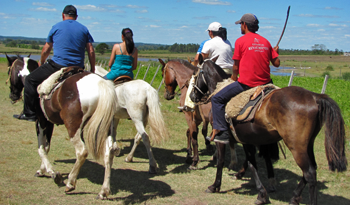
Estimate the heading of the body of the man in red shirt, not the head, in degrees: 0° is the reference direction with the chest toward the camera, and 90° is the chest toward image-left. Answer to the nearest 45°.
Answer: approximately 135°

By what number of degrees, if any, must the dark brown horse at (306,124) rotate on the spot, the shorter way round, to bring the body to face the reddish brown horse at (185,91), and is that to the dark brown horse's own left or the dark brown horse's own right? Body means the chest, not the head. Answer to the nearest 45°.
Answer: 0° — it already faces it

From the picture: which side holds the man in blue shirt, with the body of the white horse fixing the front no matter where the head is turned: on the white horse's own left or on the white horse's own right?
on the white horse's own left

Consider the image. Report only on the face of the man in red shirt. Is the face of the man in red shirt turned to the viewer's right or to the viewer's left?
to the viewer's left

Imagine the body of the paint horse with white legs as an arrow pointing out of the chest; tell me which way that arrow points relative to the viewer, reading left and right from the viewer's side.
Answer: facing away from the viewer and to the left of the viewer

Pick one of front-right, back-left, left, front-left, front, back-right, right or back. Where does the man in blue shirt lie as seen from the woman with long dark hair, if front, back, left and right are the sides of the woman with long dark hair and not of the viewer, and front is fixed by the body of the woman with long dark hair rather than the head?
left

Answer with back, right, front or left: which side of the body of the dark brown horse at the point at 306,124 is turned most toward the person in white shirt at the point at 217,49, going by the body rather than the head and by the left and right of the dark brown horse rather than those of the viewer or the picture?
front

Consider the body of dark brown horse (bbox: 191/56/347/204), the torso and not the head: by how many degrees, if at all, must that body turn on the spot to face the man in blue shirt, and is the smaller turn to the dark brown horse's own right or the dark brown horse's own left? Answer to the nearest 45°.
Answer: approximately 45° to the dark brown horse's own left

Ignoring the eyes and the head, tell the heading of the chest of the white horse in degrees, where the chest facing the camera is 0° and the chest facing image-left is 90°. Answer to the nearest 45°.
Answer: approximately 135°

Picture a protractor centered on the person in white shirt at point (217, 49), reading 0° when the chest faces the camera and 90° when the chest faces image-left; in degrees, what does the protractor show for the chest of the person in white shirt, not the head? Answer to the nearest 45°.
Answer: approximately 135°

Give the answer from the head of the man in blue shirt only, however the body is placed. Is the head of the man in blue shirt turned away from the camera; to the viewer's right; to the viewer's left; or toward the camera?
away from the camera

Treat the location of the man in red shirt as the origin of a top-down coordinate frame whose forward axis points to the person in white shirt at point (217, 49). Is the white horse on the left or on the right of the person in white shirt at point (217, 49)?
left

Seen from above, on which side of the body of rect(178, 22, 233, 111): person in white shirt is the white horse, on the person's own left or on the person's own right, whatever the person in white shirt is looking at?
on the person's own left
